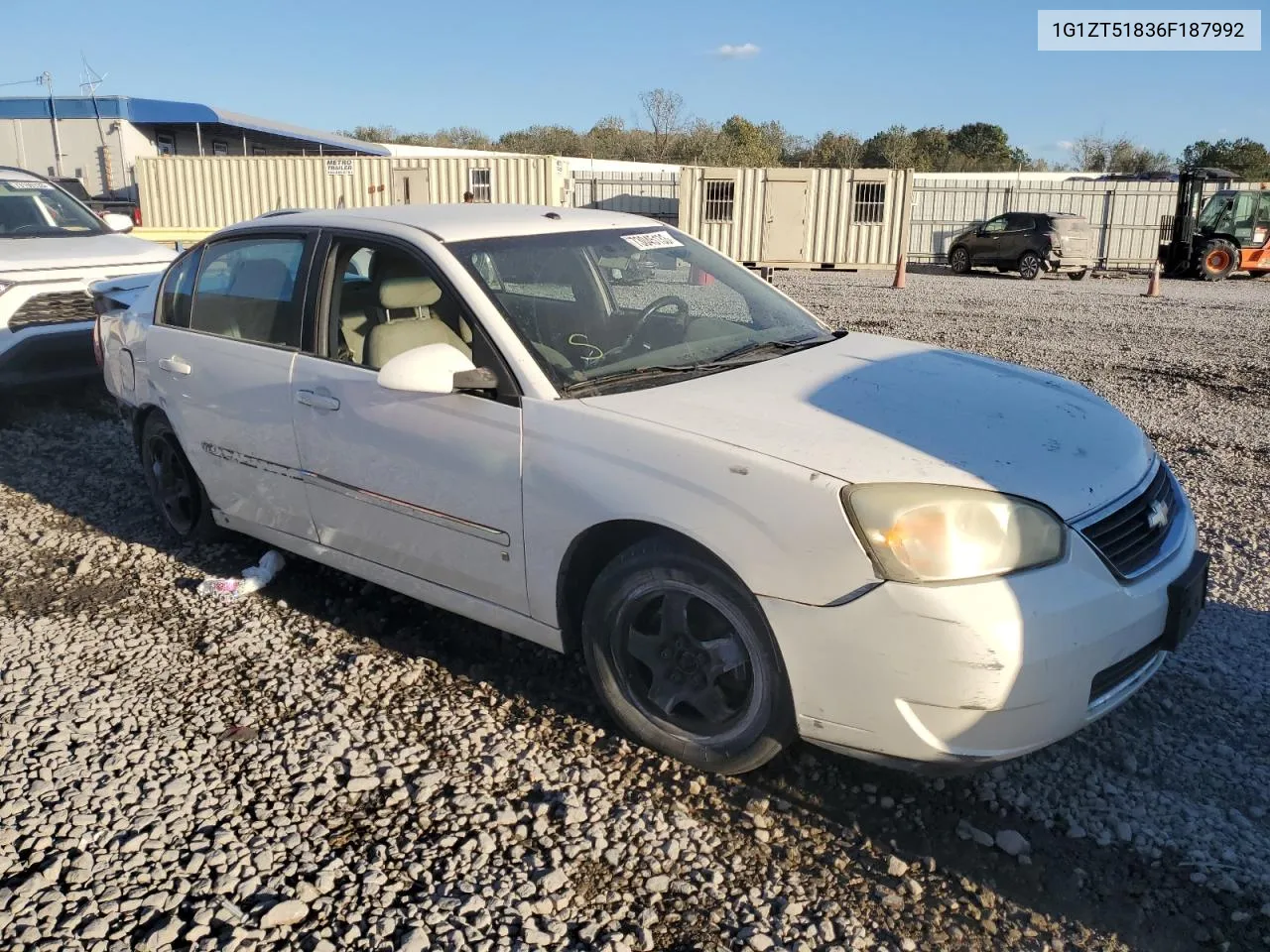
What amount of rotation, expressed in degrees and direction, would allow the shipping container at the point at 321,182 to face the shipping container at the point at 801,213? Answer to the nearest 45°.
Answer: approximately 90° to its left

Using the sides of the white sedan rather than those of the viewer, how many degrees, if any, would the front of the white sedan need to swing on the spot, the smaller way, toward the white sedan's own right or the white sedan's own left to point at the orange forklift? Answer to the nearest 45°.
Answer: approximately 90° to the white sedan's own left

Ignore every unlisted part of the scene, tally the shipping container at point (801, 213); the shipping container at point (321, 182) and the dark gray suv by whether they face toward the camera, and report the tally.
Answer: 2

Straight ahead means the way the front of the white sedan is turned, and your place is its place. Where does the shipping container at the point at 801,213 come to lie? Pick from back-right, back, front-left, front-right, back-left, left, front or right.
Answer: back-left

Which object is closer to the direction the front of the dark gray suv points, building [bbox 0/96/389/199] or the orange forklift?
the building

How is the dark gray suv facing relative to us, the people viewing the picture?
facing away from the viewer and to the left of the viewer

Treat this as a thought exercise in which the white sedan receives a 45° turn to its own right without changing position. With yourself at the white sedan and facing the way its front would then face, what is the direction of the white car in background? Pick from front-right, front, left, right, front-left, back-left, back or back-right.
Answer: back-right

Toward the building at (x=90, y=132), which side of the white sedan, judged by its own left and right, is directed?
back

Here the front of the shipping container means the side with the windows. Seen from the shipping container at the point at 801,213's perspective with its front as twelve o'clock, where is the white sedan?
The white sedan is roughly at 12 o'clock from the shipping container.

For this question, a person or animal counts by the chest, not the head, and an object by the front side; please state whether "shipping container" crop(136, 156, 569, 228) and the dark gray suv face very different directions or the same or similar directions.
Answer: very different directions
